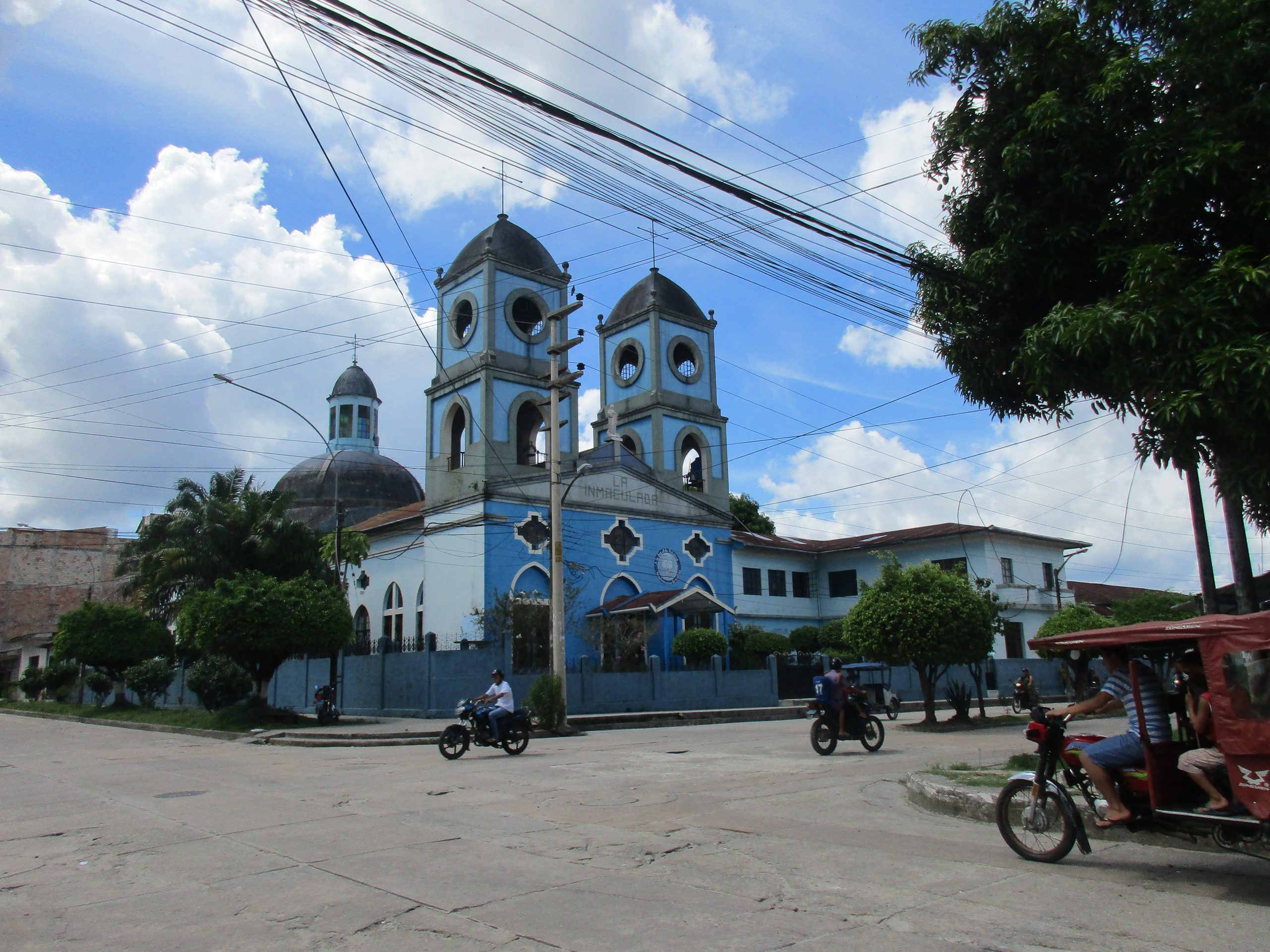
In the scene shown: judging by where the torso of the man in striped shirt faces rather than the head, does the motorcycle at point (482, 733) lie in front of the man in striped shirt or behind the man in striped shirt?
in front

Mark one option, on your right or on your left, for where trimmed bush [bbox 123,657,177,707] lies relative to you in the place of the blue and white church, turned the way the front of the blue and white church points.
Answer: on your right

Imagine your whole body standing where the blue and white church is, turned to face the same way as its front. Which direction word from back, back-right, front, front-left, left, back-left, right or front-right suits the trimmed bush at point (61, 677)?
back-right

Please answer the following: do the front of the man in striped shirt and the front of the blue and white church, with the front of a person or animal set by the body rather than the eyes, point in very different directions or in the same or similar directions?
very different directions

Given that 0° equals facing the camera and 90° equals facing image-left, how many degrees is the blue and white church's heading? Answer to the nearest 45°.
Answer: approximately 315°

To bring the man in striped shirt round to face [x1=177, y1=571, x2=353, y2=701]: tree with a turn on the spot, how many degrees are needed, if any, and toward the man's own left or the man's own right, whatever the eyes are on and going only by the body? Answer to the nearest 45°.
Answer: approximately 45° to the man's own right

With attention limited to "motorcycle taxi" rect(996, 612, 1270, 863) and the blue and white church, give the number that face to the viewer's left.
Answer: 1

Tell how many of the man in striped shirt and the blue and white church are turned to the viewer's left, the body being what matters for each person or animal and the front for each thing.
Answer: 1

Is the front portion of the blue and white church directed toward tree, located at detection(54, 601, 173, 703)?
no

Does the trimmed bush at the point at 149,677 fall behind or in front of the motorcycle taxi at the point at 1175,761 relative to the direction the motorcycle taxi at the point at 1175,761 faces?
in front

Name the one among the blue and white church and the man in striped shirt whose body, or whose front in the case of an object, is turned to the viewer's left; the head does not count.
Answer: the man in striped shirt

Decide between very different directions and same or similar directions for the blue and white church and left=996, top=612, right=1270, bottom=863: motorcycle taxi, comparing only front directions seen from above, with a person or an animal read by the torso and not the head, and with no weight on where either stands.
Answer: very different directions

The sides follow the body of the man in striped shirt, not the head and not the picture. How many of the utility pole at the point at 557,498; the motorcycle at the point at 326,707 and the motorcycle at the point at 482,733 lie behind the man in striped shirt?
0

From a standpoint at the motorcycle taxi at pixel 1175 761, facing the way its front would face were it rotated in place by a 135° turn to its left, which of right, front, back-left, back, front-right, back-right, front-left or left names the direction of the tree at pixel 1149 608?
back-left

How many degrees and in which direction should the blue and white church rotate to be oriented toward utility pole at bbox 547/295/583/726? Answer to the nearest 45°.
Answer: approximately 45° to its right

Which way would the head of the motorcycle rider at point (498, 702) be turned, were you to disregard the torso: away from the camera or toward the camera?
toward the camera

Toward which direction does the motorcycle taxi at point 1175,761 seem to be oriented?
to the viewer's left

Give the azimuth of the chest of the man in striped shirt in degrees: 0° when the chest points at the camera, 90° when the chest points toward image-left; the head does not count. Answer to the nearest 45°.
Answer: approximately 90°

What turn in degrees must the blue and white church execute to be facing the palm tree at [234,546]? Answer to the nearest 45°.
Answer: approximately 90° to its right

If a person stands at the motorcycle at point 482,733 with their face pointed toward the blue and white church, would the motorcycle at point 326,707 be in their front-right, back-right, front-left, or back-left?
front-left

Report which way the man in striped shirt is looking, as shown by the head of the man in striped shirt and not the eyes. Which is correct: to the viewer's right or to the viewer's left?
to the viewer's left
